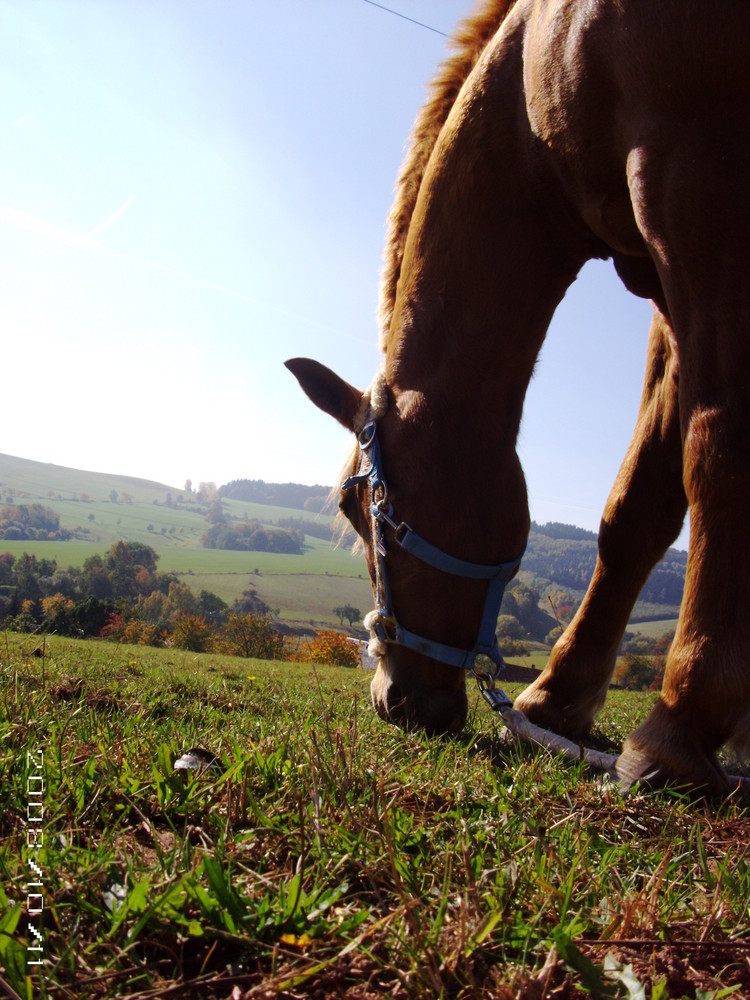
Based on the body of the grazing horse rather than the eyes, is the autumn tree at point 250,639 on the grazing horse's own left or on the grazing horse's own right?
on the grazing horse's own right

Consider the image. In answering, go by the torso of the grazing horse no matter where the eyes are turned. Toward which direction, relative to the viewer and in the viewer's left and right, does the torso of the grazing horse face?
facing to the left of the viewer

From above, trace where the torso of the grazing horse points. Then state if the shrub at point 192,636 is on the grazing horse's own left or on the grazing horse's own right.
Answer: on the grazing horse's own right
